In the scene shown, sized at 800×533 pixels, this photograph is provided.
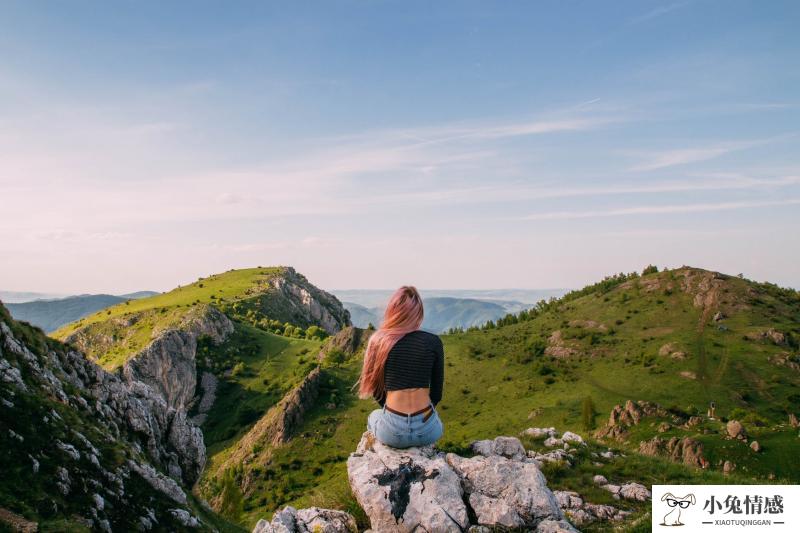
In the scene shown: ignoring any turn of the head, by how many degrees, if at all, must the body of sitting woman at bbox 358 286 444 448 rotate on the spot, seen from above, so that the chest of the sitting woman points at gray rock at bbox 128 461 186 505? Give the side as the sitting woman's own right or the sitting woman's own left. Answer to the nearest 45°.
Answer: approximately 45° to the sitting woman's own left

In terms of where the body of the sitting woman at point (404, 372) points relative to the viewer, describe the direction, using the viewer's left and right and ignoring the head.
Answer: facing away from the viewer
